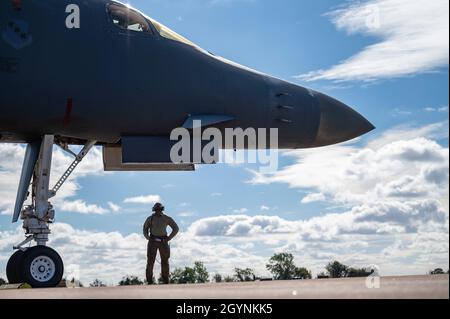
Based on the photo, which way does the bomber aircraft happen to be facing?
to the viewer's right
